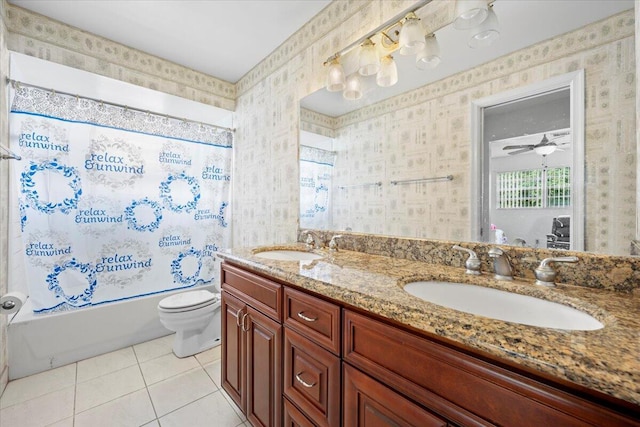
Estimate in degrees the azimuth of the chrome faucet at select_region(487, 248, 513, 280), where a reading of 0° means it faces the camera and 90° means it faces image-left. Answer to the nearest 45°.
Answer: approximately 45°

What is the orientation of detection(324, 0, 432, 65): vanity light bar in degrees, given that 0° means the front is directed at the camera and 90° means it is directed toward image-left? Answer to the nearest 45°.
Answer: approximately 45°

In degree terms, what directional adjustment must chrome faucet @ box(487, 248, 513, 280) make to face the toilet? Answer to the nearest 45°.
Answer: approximately 45° to its right

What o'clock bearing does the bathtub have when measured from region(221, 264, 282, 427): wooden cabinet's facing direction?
The bathtub is roughly at 3 o'clock from the wooden cabinet.

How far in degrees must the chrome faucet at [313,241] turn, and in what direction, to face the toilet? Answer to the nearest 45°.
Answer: approximately 45° to its right

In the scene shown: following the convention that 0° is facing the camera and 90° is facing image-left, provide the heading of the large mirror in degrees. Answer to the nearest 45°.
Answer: approximately 45°

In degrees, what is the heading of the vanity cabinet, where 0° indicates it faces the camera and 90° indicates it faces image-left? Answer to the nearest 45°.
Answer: approximately 45°
